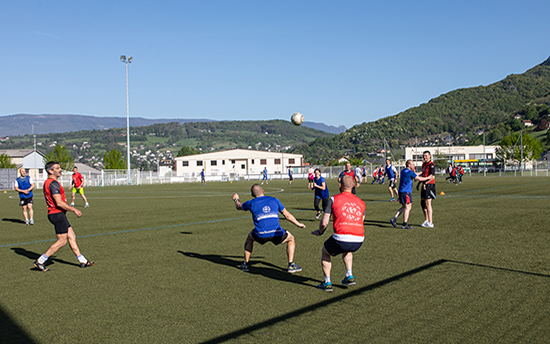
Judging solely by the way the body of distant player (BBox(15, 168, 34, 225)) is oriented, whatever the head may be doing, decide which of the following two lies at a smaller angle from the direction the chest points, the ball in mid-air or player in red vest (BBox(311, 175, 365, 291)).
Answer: the player in red vest

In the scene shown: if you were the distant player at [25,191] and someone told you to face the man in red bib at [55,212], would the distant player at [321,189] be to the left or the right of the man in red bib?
left

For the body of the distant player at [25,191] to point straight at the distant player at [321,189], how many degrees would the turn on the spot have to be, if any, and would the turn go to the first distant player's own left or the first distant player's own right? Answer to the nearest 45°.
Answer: approximately 45° to the first distant player's own left

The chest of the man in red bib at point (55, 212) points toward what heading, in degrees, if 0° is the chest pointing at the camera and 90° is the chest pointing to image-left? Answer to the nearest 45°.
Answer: approximately 270°

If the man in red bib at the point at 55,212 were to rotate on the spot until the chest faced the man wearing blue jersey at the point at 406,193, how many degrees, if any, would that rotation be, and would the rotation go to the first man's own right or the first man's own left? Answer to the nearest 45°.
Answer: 0° — they already face them

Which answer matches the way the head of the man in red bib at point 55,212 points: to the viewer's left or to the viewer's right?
to the viewer's right

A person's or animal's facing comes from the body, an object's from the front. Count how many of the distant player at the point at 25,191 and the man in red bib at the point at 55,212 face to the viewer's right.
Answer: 1

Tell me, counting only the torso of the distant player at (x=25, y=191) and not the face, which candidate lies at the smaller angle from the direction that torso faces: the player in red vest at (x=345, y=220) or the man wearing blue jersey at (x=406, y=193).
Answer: the player in red vest

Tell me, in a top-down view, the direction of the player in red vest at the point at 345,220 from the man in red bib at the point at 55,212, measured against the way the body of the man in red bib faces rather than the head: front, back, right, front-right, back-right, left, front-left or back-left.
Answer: front-right

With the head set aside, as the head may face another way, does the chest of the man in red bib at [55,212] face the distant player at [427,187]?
yes

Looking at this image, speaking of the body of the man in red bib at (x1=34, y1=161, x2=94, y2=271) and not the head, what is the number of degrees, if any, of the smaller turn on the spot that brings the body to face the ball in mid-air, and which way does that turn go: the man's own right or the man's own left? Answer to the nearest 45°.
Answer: approximately 45° to the man's own left

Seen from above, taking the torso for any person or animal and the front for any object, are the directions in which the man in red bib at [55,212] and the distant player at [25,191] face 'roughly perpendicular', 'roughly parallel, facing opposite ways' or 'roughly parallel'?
roughly perpendicular
